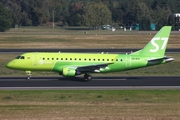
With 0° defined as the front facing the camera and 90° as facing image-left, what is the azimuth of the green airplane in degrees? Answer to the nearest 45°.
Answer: approximately 90°
